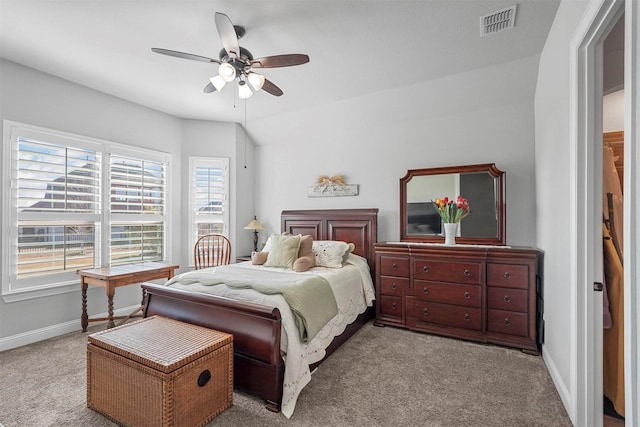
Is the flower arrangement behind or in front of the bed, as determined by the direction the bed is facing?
behind

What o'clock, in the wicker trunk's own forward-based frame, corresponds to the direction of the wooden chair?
The wooden chair is roughly at 5 o'clock from the wicker trunk.

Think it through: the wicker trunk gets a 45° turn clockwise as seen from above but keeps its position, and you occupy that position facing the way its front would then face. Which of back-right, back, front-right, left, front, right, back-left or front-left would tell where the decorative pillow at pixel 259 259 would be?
back-right

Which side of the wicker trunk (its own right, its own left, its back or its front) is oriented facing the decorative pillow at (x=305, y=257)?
back

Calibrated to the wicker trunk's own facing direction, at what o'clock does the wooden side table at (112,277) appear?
The wooden side table is roughly at 4 o'clock from the wicker trunk.

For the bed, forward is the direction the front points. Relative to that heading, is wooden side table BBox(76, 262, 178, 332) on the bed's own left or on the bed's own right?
on the bed's own right

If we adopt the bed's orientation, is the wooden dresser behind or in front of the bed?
behind

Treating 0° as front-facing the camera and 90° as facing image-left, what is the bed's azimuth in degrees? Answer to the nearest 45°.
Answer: approximately 45°

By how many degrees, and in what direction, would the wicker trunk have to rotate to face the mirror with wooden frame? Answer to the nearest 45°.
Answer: approximately 135° to its left

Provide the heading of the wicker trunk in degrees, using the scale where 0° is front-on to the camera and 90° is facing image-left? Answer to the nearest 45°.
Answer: approximately 45°

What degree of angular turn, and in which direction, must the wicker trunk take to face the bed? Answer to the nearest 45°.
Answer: approximately 135° to its left
